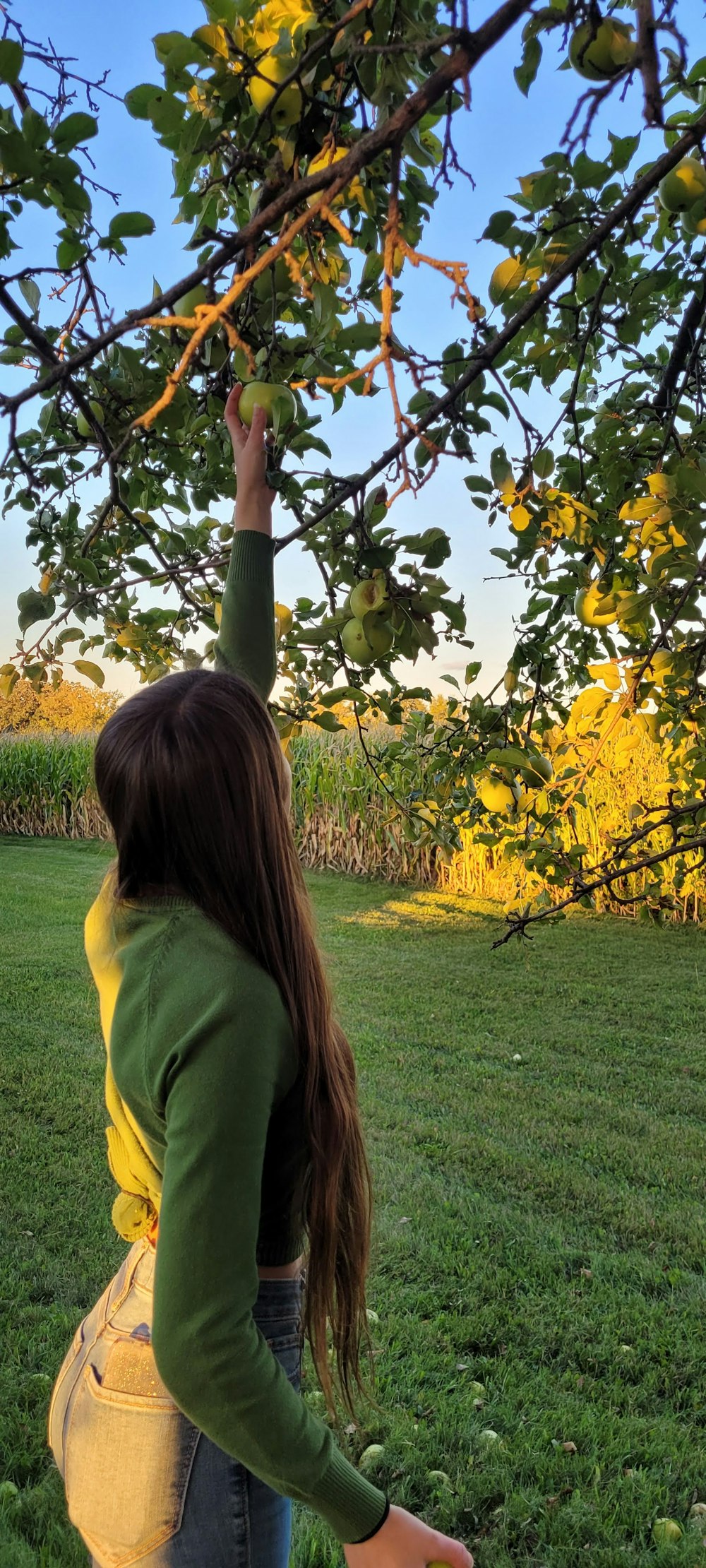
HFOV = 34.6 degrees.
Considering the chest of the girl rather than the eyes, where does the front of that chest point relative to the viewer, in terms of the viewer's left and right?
facing away from the viewer and to the right of the viewer
